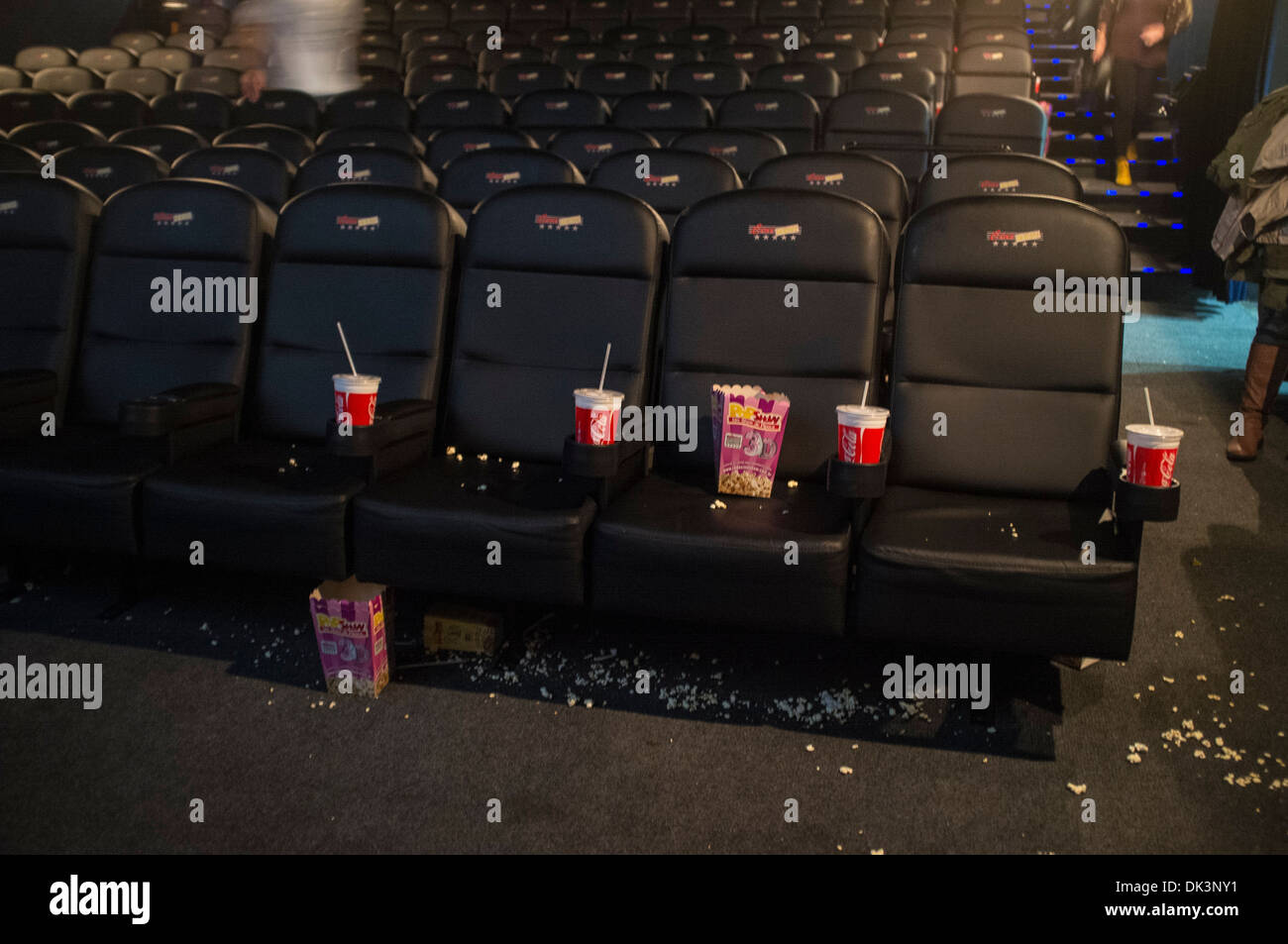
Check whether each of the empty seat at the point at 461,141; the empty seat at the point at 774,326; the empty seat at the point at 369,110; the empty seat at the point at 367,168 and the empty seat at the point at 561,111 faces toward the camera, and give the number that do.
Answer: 5

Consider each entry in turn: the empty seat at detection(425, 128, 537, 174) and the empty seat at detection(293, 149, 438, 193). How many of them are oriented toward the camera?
2

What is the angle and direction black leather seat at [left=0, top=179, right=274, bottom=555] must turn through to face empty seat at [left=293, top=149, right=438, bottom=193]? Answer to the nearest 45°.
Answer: approximately 180°

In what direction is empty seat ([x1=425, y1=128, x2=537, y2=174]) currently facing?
toward the camera

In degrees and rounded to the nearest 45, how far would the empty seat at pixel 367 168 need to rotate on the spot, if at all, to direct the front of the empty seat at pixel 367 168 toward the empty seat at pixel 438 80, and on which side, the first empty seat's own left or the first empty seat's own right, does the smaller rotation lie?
approximately 180°

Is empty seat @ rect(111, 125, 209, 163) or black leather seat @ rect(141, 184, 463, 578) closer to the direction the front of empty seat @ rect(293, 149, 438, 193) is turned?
the black leather seat

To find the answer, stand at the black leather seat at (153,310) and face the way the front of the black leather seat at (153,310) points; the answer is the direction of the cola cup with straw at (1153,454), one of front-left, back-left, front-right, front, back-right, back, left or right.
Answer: left

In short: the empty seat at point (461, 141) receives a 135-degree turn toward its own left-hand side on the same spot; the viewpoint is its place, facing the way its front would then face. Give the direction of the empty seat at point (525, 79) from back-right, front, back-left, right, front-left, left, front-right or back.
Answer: front-left

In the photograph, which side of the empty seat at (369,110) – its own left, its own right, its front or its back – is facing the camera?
front

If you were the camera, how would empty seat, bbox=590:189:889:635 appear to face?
facing the viewer

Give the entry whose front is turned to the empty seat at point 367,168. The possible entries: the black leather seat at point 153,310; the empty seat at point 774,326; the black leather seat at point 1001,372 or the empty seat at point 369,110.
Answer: the empty seat at point 369,110

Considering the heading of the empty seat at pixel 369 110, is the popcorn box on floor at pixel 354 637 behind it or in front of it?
in front

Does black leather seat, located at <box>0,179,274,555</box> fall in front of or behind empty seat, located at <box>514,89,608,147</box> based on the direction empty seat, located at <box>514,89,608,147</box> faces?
in front
